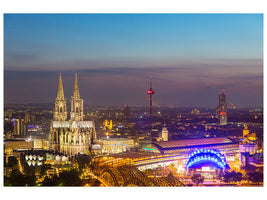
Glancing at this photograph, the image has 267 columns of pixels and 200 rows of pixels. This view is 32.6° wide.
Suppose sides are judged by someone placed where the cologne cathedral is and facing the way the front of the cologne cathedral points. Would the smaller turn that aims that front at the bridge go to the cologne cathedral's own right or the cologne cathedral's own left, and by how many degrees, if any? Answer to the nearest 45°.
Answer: approximately 180°

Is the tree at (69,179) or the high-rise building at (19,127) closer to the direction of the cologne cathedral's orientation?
the high-rise building

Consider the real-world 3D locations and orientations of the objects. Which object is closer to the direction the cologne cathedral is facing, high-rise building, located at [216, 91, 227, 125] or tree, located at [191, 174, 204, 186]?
the high-rise building

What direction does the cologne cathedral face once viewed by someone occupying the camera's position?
facing away from the viewer

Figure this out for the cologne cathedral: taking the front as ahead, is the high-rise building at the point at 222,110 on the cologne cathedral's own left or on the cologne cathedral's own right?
on the cologne cathedral's own right

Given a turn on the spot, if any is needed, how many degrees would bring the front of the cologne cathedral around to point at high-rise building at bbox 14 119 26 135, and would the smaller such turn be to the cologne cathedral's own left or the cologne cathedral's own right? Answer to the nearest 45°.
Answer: approximately 45° to the cologne cathedral's own left

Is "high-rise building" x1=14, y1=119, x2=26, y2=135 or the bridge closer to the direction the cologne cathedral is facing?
the high-rise building

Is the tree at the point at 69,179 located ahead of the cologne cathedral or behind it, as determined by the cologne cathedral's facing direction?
behind
